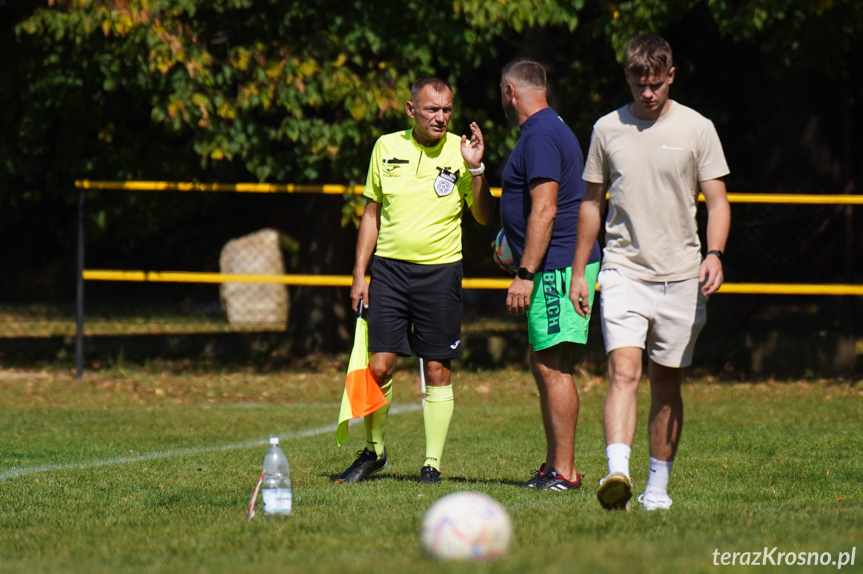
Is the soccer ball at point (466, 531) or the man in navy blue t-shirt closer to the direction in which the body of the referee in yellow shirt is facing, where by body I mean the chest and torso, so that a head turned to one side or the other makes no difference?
the soccer ball

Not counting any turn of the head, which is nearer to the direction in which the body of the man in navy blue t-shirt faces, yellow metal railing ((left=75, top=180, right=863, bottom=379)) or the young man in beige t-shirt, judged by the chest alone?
the yellow metal railing

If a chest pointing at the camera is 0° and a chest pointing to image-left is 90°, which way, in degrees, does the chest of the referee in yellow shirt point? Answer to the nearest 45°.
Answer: approximately 0°

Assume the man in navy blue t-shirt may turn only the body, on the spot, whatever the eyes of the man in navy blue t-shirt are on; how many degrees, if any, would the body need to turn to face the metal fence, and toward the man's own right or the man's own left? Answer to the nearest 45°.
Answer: approximately 45° to the man's own right

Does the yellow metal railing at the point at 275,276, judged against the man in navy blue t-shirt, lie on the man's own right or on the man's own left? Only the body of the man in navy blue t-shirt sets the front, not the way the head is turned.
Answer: on the man's own right

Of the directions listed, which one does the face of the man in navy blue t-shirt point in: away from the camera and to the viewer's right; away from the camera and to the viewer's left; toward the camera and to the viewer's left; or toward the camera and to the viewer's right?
away from the camera and to the viewer's left

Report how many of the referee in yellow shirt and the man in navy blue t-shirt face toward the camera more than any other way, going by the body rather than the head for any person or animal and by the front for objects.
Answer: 1

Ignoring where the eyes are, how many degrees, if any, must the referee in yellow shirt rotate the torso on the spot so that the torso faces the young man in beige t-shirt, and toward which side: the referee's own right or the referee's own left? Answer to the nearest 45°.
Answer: approximately 45° to the referee's own left

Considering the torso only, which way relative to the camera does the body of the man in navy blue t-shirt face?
to the viewer's left

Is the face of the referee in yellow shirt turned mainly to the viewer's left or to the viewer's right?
to the viewer's right
